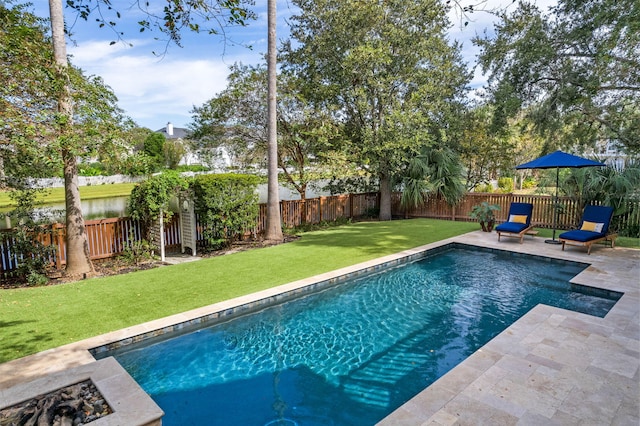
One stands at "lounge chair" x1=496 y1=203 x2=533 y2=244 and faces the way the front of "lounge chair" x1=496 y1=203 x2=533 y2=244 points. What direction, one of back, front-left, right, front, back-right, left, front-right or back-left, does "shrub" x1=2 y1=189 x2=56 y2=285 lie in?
front

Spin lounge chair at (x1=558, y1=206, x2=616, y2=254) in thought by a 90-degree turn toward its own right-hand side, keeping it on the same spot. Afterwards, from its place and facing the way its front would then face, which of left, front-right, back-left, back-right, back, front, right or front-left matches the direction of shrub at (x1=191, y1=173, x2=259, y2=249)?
left

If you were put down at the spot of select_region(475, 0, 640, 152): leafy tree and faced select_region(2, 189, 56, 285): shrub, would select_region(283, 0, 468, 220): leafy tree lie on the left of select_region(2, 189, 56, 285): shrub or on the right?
right

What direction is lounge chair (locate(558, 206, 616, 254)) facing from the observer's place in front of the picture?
facing the viewer and to the left of the viewer

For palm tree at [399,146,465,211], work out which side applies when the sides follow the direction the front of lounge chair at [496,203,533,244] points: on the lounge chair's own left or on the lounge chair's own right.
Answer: on the lounge chair's own right

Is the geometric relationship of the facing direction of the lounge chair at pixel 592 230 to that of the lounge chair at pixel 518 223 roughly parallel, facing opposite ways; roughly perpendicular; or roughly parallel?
roughly parallel

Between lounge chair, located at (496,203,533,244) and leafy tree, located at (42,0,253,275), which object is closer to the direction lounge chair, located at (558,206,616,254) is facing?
the leafy tree

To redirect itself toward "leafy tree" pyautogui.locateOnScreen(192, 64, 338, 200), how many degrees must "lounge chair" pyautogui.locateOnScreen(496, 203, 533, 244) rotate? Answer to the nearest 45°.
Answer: approximately 45° to its right

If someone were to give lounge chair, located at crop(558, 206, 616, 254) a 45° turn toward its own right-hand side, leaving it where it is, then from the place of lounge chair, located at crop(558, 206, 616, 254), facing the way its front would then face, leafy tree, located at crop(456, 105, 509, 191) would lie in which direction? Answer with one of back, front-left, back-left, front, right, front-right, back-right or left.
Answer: front-right

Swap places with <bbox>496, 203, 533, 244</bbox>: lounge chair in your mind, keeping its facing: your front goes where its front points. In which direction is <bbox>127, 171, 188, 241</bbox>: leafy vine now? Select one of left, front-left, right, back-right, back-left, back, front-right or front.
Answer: front

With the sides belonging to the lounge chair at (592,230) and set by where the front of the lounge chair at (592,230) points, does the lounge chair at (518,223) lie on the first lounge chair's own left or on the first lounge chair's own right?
on the first lounge chair's own right

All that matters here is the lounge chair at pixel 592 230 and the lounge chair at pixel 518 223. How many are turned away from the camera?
0

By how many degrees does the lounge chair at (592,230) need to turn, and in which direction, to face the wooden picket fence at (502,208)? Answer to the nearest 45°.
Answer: approximately 90° to its right

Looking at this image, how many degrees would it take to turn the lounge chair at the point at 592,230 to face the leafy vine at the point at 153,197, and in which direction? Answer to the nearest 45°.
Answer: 0° — it already faces it
